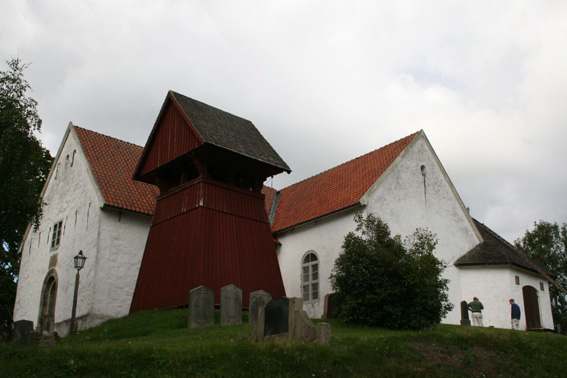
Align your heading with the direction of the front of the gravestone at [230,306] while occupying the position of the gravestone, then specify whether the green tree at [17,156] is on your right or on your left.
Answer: on your right

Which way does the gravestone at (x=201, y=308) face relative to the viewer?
toward the camera

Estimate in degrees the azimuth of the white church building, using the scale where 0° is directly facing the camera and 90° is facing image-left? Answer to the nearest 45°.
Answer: approximately 45°

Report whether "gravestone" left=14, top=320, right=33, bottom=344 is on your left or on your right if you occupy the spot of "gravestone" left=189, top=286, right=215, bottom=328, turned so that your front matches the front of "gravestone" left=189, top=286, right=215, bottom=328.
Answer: on your right

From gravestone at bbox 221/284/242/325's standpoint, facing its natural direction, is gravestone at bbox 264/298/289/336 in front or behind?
in front

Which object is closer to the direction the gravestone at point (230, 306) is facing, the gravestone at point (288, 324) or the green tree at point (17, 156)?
the gravestone

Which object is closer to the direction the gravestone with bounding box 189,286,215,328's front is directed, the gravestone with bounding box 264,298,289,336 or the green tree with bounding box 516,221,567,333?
the gravestone

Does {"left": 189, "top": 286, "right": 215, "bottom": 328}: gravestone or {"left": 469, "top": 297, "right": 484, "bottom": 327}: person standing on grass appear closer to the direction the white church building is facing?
the gravestone

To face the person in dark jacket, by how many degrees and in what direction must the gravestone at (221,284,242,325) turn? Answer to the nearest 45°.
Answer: approximately 90° to its left

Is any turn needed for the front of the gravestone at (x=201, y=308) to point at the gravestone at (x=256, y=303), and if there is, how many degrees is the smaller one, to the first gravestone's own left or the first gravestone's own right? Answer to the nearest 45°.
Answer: approximately 45° to the first gravestone's own left

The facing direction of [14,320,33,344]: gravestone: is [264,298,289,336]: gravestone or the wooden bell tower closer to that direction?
the gravestone

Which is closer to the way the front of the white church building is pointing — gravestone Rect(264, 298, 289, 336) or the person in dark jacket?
the gravestone

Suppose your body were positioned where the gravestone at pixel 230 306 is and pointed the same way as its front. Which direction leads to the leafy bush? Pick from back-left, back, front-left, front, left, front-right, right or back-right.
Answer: left

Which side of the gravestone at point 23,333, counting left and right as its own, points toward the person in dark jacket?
left

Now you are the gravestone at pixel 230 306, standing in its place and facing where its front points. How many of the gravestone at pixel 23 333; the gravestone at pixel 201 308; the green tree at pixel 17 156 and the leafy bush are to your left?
1

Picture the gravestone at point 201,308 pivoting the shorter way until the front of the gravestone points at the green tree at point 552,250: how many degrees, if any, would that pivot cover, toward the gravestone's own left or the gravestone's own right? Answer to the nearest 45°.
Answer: approximately 135° to the gravestone's own left

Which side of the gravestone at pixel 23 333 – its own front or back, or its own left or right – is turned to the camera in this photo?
front

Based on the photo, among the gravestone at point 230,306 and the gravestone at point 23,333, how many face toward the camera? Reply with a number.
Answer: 2
